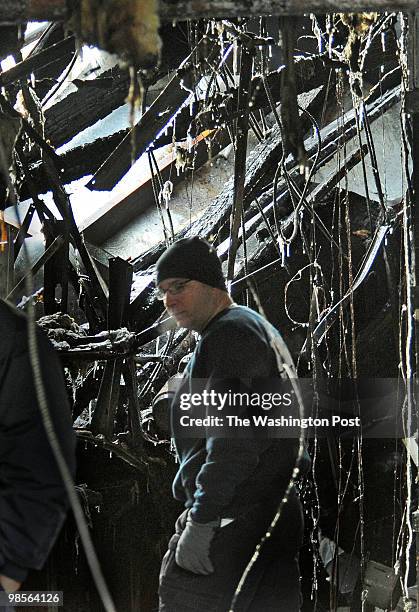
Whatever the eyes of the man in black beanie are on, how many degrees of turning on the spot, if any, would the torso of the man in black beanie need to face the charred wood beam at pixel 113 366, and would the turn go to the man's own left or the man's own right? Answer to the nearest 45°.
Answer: approximately 45° to the man's own right

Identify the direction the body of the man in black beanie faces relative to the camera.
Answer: to the viewer's left

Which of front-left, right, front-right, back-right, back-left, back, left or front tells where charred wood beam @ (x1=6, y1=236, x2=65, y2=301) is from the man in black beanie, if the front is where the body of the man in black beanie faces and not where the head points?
front-right
